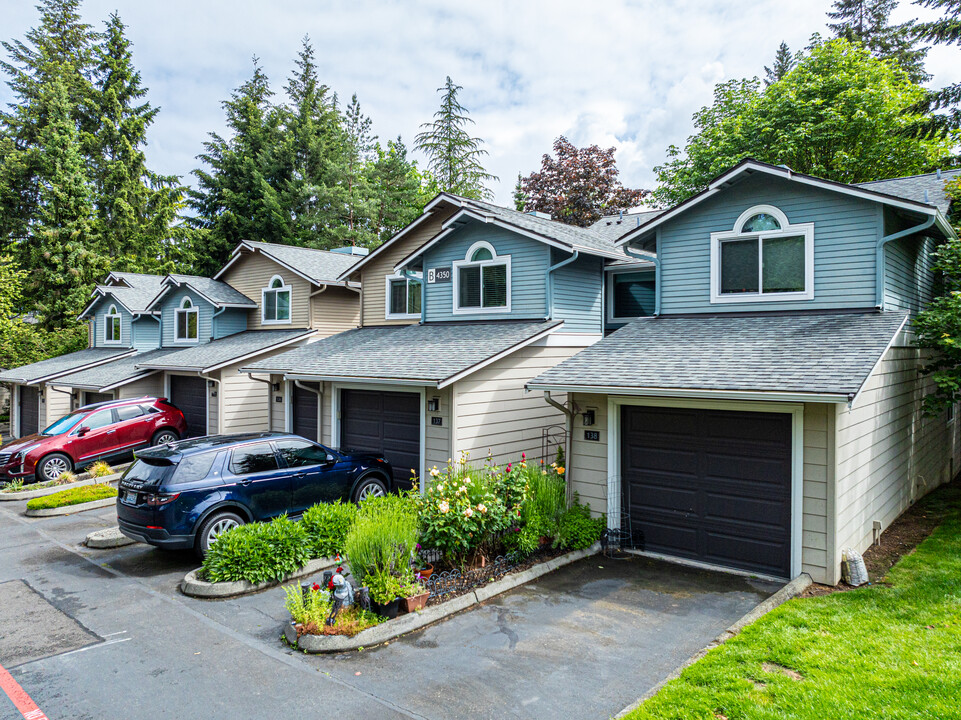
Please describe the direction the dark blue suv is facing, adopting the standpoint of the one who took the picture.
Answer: facing away from the viewer and to the right of the viewer

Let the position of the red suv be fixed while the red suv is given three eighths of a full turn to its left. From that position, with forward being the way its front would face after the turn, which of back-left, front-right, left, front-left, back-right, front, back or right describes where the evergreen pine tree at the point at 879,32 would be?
front

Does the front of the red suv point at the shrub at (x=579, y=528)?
no

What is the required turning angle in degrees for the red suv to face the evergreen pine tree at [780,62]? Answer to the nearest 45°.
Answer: approximately 135° to its left

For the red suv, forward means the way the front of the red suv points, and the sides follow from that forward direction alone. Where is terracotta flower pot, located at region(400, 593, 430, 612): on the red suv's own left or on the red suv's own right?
on the red suv's own left

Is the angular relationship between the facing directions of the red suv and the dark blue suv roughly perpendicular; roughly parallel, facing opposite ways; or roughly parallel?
roughly parallel, facing opposite ways

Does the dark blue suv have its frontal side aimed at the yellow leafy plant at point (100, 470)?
no

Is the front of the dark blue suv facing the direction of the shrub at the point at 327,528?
no

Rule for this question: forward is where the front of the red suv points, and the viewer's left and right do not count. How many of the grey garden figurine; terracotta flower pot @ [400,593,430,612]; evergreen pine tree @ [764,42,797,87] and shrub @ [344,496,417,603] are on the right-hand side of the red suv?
0

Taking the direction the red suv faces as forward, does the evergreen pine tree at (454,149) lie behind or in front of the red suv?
behind

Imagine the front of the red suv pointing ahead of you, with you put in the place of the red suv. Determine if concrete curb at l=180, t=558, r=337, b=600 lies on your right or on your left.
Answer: on your left

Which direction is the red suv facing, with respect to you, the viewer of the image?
facing the viewer and to the left of the viewer

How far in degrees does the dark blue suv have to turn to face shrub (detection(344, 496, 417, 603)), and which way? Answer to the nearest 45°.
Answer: approximately 90° to its right
